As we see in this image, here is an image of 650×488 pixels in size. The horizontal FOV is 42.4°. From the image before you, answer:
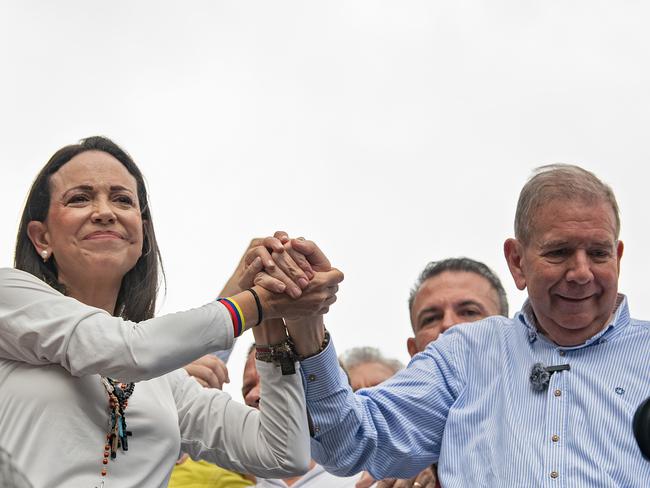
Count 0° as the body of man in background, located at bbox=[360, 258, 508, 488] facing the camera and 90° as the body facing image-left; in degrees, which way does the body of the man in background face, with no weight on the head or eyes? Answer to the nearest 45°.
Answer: approximately 0°

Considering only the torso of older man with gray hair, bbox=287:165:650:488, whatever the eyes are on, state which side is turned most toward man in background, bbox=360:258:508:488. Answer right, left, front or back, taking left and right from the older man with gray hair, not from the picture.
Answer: back

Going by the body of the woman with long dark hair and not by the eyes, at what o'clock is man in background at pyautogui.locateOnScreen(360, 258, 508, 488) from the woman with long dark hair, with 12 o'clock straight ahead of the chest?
The man in background is roughly at 9 o'clock from the woman with long dark hair.

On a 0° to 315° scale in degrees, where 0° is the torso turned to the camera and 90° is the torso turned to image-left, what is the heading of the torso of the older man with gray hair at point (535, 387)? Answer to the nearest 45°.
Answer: approximately 0°

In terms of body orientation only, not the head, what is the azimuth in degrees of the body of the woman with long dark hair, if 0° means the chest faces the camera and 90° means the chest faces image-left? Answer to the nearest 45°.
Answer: approximately 315°

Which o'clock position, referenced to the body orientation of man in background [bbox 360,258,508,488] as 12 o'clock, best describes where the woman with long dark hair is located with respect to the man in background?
The woman with long dark hair is roughly at 1 o'clock from the man in background.

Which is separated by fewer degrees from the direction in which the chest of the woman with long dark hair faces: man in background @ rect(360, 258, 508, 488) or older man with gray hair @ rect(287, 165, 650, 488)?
the older man with gray hair

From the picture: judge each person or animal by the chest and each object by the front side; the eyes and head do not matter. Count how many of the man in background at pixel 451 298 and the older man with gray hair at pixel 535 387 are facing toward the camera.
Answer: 2
